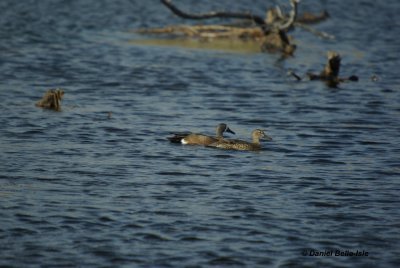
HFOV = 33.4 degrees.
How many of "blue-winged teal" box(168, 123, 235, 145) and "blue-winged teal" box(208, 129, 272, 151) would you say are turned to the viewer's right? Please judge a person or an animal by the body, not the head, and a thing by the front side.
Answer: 2

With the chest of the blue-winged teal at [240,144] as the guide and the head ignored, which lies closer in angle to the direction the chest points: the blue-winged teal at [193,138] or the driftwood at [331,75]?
the driftwood

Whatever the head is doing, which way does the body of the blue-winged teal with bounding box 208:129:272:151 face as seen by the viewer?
to the viewer's right

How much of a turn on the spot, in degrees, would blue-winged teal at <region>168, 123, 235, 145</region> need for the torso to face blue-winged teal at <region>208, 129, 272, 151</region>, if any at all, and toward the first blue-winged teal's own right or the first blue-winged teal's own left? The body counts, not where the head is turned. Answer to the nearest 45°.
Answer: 0° — it already faces it

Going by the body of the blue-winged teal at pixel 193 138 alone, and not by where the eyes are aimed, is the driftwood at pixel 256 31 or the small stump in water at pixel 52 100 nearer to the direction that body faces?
the driftwood

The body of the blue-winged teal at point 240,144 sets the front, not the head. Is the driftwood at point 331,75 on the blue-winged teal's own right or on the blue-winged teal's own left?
on the blue-winged teal's own left

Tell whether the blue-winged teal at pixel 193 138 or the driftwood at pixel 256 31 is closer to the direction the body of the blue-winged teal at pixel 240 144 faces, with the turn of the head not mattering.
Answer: the driftwood

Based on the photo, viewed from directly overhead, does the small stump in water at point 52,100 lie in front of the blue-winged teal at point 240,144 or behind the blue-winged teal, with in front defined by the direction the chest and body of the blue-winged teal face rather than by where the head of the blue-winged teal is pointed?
behind

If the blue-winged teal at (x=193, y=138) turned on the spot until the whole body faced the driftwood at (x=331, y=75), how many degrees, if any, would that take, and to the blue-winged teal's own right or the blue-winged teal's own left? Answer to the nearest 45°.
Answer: approximately 45° to the blue-winged teal's own left

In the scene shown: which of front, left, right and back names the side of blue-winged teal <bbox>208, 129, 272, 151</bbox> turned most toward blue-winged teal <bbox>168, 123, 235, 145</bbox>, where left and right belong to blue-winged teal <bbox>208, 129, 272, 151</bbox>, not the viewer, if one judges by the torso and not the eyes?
back

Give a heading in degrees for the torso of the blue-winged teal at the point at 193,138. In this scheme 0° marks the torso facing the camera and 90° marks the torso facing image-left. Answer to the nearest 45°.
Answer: approximately 270°
